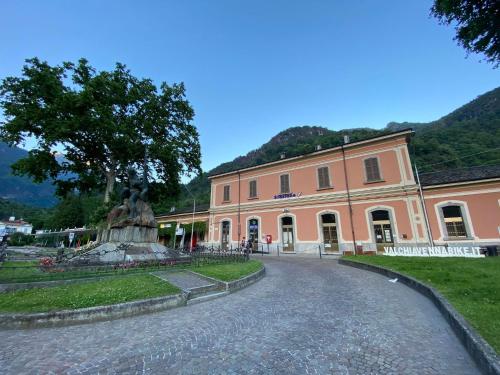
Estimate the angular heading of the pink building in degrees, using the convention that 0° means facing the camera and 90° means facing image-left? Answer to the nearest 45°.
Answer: approximately 45°

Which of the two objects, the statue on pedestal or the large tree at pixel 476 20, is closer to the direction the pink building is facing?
the statue on pedestal

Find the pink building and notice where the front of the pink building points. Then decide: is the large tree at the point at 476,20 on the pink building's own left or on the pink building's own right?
on the pink building's own left

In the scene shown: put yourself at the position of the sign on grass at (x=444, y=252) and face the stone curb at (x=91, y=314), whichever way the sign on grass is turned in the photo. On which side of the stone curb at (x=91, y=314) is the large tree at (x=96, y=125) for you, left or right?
right

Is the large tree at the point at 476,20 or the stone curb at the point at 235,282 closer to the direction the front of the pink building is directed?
the stone curb

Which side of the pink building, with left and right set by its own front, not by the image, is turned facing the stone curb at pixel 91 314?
front

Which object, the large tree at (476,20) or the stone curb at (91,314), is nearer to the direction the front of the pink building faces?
the stone curb

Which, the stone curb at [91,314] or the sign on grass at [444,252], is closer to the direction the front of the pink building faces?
the stone curb

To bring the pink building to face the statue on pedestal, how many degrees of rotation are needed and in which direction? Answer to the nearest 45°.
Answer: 0° — it already faces it

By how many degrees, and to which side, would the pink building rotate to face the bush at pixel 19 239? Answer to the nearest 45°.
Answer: approximately 45° to its right

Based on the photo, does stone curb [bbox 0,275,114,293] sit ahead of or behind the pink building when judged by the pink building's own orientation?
ahead

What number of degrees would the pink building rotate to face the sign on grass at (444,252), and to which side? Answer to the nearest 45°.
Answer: approximately 90° to its left
